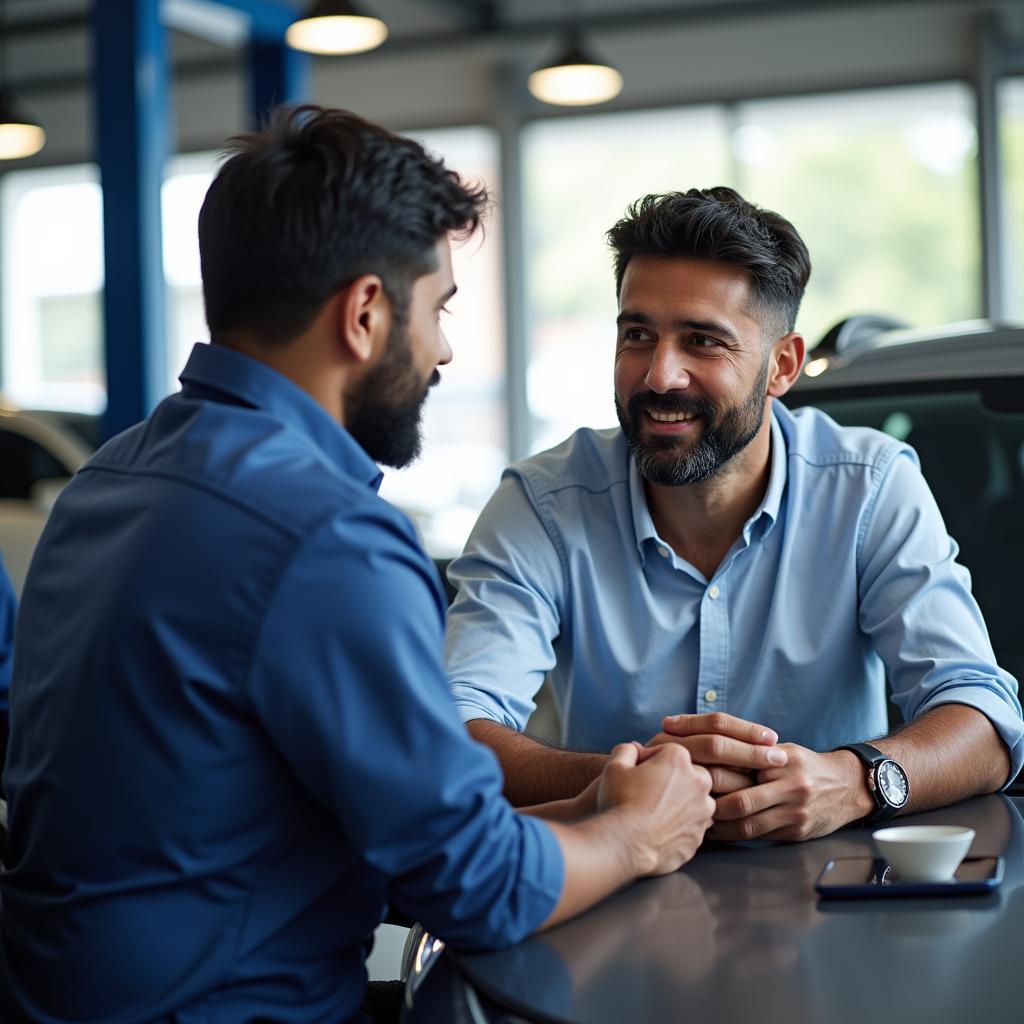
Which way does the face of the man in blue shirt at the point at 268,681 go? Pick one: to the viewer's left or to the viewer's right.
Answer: to the viewer's right

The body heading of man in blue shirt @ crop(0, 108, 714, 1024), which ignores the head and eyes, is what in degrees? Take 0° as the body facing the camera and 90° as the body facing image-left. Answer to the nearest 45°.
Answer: approximately 225°

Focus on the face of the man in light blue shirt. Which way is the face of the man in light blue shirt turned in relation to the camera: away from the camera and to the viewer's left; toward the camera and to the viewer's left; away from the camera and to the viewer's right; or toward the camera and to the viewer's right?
toward the camera and to the viewer's left

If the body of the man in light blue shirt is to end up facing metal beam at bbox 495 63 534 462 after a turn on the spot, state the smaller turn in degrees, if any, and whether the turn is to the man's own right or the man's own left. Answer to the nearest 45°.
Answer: approximately 180°

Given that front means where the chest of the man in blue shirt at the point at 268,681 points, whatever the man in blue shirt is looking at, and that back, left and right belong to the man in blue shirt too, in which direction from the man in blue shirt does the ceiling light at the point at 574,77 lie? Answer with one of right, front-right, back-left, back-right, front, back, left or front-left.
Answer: front-left

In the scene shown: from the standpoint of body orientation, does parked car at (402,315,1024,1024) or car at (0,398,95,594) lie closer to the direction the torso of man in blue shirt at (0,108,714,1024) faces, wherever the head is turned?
the parked car

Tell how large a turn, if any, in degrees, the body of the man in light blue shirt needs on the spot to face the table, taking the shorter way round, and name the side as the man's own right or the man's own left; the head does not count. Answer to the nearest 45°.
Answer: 0° — they already face it

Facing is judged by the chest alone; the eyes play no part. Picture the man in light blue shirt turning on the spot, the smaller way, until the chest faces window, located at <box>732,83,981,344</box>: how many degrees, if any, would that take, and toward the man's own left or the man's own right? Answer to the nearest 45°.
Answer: approximately 180°

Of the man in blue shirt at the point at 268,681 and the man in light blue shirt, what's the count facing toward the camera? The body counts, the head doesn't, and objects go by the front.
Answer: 1
